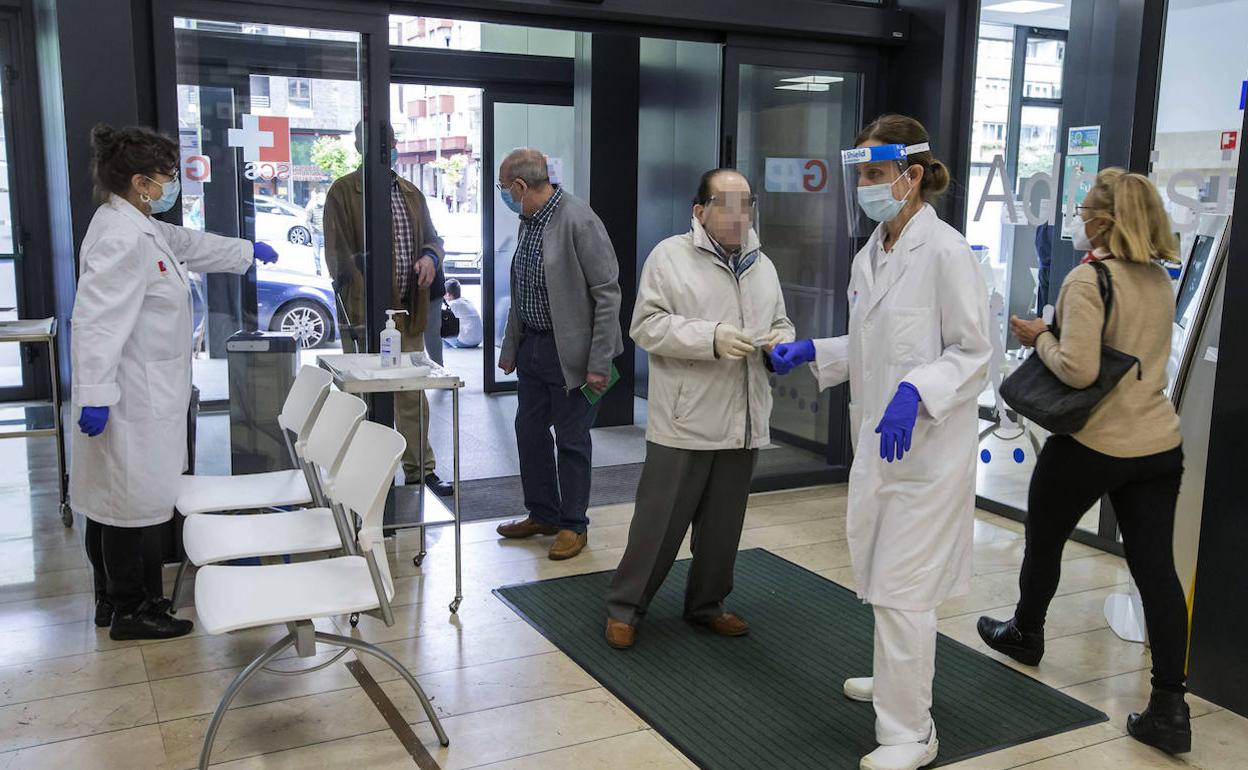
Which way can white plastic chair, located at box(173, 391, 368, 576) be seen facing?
to the viewer's left

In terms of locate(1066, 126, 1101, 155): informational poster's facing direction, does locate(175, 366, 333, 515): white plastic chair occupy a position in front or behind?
in front

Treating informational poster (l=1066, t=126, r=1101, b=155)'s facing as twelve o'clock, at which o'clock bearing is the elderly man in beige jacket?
The elderly man in beige jacket is roughly at 1 o'clock from the informational poster.

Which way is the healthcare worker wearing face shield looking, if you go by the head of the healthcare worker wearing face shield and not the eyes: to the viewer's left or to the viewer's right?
to the viewer's left

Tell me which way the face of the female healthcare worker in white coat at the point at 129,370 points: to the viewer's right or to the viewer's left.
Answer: to the viewer's right

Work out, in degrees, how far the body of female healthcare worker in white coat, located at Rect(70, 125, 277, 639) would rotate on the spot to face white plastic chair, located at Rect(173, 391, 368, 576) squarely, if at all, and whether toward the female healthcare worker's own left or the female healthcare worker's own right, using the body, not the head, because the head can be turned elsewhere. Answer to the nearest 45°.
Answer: approximately 45° to the female healthcare worker's own right
